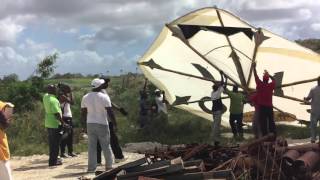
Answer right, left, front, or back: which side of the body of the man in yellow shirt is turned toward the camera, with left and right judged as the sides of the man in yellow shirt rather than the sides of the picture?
right

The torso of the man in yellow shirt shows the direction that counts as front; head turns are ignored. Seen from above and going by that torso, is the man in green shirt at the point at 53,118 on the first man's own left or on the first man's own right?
on the first man's own left

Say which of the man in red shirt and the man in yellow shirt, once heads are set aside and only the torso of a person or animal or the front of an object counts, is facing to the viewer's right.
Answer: the man in yellow shirt

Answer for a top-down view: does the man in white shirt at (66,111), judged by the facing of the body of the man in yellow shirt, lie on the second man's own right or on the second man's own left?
on the second man's own left

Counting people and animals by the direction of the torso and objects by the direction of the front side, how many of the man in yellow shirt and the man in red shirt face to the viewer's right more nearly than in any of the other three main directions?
1

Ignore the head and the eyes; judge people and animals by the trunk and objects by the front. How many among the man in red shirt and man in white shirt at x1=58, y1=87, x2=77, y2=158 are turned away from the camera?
1
